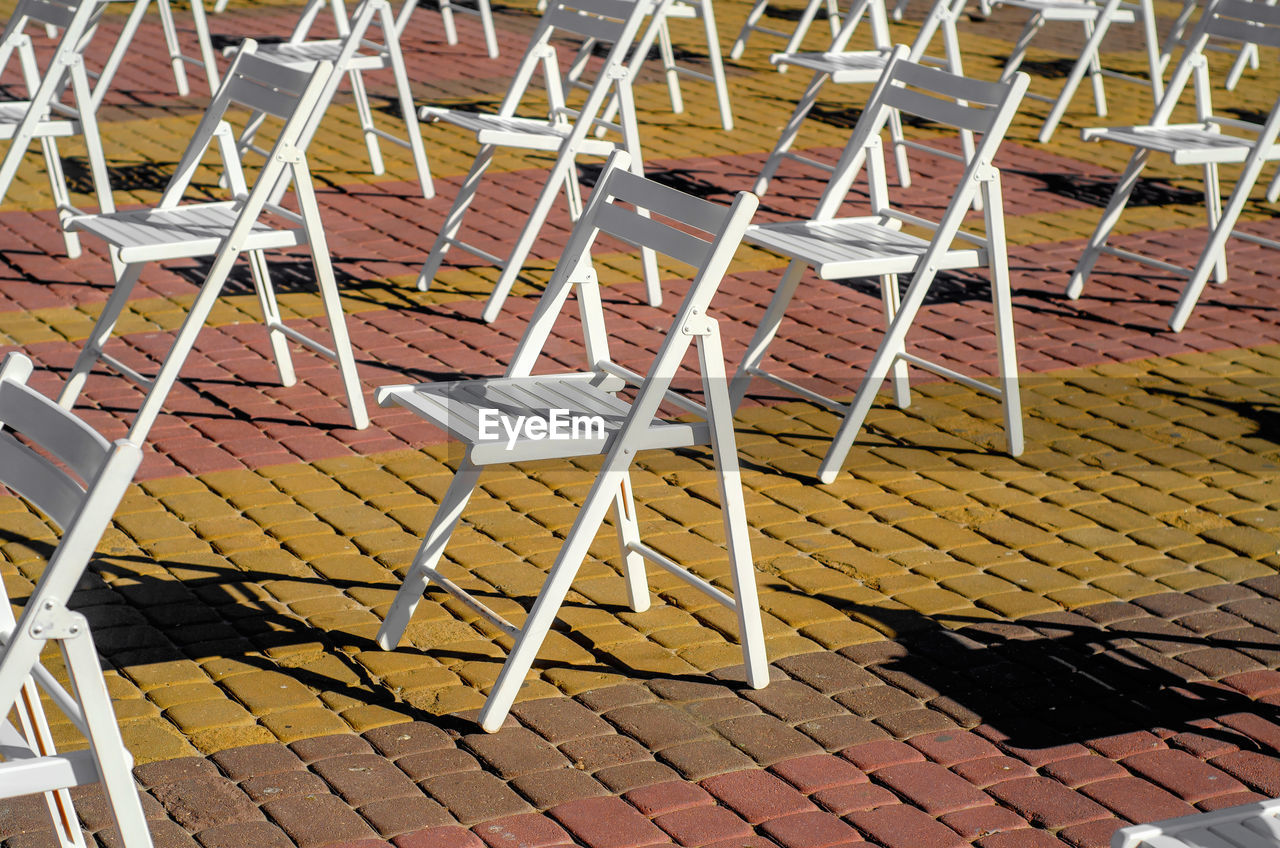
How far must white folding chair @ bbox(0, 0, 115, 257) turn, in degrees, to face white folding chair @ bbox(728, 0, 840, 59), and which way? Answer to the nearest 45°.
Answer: approximately 180°

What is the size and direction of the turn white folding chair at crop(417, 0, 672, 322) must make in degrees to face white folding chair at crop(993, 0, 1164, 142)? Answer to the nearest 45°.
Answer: approximately 180°

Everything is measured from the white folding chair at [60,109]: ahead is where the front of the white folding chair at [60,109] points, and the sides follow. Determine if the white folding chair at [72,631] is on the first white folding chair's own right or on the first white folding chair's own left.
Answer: on the first white folding chair's own left

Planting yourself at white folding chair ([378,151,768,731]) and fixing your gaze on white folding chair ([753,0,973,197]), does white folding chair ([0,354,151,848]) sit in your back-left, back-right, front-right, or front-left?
back-left

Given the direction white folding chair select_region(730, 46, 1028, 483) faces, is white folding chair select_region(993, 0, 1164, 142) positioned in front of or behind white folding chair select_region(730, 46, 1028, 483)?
behind

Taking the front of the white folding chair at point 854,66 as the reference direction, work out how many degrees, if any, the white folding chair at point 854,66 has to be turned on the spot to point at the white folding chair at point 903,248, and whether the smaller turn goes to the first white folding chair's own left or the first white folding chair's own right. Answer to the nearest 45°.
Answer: approximately 45° to the first white folding chair's own left

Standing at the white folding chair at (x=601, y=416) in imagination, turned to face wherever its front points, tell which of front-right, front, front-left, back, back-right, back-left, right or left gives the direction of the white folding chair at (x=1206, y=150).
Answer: back

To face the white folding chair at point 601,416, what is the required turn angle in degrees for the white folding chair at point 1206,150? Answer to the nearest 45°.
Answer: approximately 45° to its left

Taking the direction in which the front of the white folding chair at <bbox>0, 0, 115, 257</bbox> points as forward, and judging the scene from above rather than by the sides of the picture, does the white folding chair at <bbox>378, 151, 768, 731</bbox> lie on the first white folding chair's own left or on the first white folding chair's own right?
on the first white folding chair's own left

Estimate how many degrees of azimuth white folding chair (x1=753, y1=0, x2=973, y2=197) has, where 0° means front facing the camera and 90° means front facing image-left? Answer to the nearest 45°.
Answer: approximately 45°

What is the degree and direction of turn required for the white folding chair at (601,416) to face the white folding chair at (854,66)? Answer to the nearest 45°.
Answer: approximately 135° to its right
